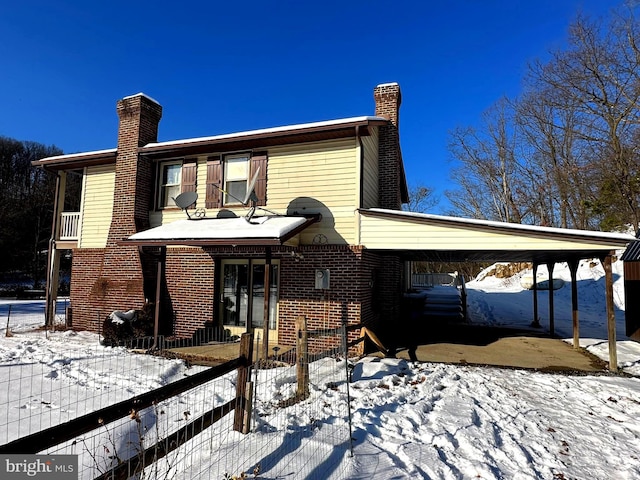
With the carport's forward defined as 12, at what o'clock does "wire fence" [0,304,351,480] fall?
The wire fence is roughly at 1 o'clock from the carport.

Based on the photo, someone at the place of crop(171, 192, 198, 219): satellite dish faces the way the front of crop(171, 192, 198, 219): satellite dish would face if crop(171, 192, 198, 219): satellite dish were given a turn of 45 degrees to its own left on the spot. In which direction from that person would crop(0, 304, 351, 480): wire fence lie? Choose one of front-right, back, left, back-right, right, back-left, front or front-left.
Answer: front

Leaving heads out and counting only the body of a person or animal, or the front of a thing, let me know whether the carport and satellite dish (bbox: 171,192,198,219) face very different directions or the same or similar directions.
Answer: same or similar directions

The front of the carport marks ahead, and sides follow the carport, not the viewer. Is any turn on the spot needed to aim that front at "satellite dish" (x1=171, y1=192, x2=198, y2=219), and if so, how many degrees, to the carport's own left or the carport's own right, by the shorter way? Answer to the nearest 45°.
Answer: approximately 90° to the carport's own right

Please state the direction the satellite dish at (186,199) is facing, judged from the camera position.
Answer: facing the viewer and to the left of the viewer

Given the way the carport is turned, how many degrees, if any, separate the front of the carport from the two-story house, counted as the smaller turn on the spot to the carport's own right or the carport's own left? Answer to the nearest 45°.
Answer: approximately 90° to the carport's own right

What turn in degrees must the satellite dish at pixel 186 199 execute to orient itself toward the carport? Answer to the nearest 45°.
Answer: approximately 90° to its left

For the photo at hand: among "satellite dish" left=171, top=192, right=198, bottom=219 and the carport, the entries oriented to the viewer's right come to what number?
0

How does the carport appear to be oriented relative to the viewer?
toward the camera
